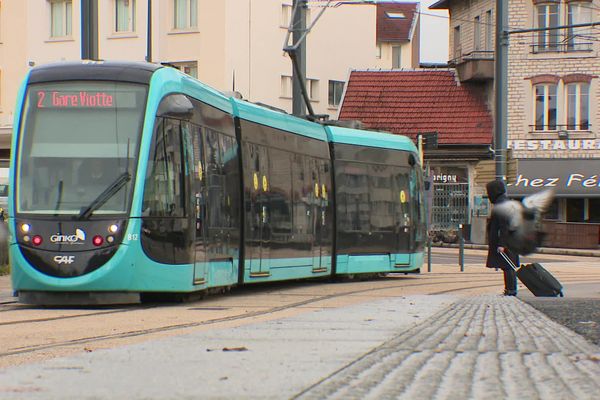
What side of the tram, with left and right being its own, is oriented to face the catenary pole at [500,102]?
back

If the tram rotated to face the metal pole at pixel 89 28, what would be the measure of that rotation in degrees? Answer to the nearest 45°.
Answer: approximately 135° to its right
